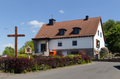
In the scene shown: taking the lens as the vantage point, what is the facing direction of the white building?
facing the viewer and to the left of the viewer

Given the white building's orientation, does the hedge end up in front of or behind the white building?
in front
